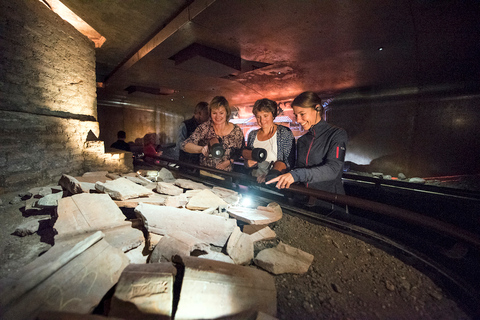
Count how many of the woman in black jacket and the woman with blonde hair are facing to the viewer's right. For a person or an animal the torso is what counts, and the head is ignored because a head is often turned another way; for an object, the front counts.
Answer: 0

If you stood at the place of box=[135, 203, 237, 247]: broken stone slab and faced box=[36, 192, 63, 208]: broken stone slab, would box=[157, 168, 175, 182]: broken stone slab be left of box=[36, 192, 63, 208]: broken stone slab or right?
right

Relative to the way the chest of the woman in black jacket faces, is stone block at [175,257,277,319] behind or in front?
in front

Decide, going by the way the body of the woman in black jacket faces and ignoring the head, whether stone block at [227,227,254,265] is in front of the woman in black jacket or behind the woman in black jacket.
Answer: in front

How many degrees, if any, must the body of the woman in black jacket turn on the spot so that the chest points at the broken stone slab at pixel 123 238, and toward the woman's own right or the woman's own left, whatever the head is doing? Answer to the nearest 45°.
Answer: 0° — they already face it

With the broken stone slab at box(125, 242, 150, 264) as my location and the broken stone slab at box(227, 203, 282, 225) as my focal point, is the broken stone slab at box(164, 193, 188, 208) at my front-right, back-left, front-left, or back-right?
front-left

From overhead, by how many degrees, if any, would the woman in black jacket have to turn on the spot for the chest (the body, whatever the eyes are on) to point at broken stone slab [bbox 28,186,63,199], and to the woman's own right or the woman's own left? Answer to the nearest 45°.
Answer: approximately 45° to the woman's own right

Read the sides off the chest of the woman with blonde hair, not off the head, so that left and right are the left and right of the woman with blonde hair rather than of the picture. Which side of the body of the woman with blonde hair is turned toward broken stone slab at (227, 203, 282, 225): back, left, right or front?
front

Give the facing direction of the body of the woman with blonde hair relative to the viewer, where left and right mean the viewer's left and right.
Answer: facing the viewer

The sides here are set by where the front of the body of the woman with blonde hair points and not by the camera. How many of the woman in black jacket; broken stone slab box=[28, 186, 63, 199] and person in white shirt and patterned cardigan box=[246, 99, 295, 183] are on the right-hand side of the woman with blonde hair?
1

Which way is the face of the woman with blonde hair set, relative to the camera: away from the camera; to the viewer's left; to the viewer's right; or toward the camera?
toward the camera

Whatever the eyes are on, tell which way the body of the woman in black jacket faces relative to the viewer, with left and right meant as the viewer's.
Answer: facing the viewer and to the left of the viewer

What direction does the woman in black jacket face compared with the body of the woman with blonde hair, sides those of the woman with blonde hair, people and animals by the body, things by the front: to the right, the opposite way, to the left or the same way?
to the right

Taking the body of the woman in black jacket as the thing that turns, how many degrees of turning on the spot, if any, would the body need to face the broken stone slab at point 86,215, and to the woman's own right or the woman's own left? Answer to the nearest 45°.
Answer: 0° — they already face it

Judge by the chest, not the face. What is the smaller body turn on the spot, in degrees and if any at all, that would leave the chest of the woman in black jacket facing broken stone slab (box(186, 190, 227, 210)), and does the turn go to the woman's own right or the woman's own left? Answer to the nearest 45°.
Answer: approximately 45° to the woman's own right

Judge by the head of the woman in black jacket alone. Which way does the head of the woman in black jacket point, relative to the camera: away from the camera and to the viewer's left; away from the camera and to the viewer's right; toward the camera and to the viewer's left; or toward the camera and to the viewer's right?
toward the camera and to the viewer's left
